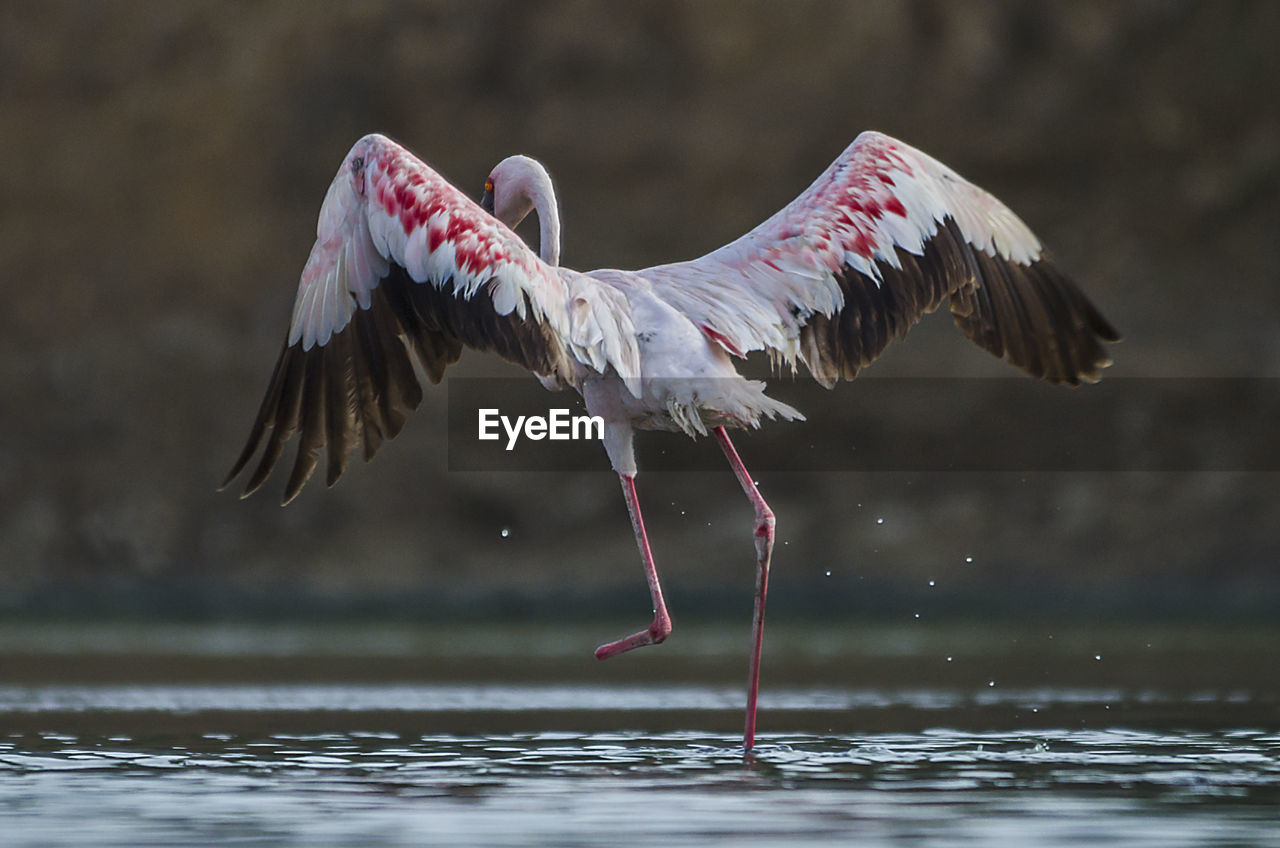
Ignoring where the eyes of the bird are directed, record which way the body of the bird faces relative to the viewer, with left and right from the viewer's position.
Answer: facing away from the viewer and to the left of the viewer
